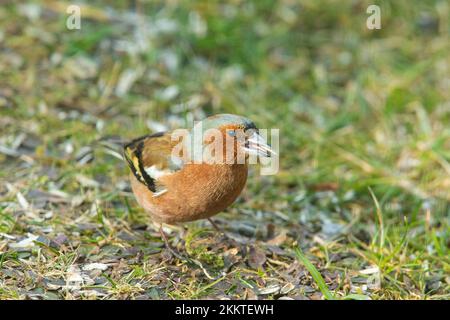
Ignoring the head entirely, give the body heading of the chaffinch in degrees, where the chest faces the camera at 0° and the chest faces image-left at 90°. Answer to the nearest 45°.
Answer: approximately 315°
